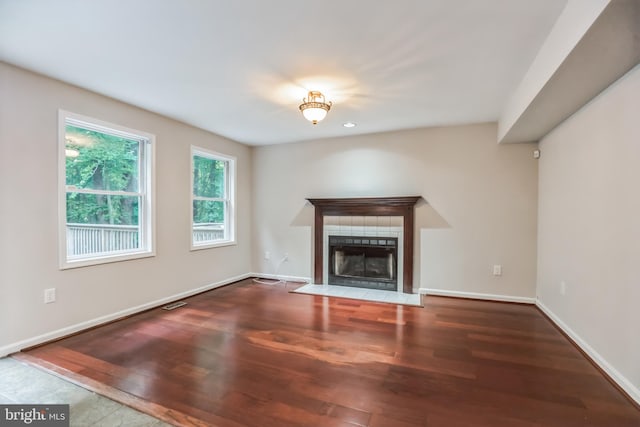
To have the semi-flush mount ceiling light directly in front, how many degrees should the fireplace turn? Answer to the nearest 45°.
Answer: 0° — it already faces it

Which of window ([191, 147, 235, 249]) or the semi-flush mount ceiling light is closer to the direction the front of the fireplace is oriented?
the semi-flush mount ceiling light

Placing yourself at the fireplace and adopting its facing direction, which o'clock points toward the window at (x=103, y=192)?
The window is roughly at 2 o'clock from the fireplace.

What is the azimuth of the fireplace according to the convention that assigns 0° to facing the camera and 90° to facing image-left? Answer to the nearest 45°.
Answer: approximately 0°

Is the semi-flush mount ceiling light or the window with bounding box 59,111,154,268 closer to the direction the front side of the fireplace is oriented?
the semi-flush mount ceiling light

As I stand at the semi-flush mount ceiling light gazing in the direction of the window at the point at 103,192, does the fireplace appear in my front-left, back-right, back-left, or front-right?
back-right

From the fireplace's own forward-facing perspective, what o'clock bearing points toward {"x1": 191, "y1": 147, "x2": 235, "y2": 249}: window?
The window is roughly at 3 o'clock from the fireplace.
